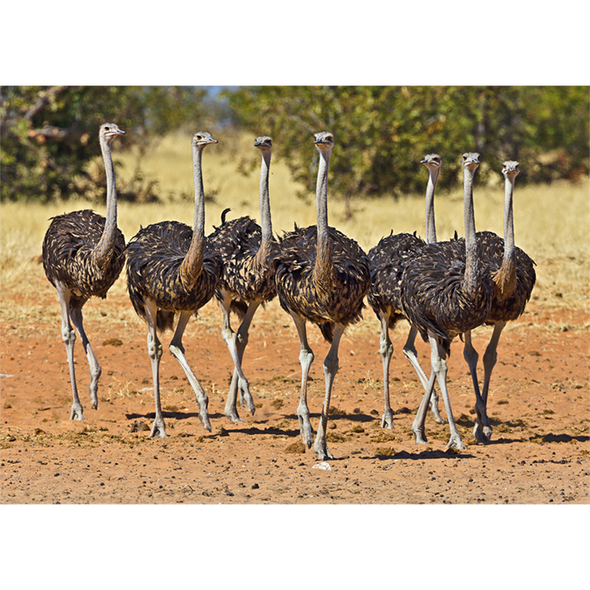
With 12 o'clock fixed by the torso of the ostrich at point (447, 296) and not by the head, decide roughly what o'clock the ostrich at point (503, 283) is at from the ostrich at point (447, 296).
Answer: the ostrich at point (503, 283) is roughly at 9 o'clock from the ostrich at point (447, 296).

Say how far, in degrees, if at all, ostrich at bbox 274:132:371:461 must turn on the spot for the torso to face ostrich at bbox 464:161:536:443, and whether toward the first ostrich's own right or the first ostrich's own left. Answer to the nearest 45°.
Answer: approximately 135° to the first ostrich's own left

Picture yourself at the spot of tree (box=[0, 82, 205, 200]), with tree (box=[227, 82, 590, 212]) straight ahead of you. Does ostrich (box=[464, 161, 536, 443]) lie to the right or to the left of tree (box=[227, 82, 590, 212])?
right

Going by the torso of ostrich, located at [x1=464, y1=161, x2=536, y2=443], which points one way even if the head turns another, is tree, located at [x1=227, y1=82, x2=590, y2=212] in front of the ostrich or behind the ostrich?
behind

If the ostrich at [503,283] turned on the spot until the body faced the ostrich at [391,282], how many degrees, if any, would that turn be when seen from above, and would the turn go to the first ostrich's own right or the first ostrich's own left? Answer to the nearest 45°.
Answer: approximately 135° to the first ostrich's own right

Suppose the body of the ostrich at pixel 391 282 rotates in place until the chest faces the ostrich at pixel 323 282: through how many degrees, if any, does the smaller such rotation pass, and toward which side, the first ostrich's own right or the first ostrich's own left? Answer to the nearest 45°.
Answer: approximately 45° to the first ostrich's own right

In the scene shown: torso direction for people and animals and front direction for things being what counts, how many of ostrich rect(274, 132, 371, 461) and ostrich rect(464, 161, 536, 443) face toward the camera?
2
